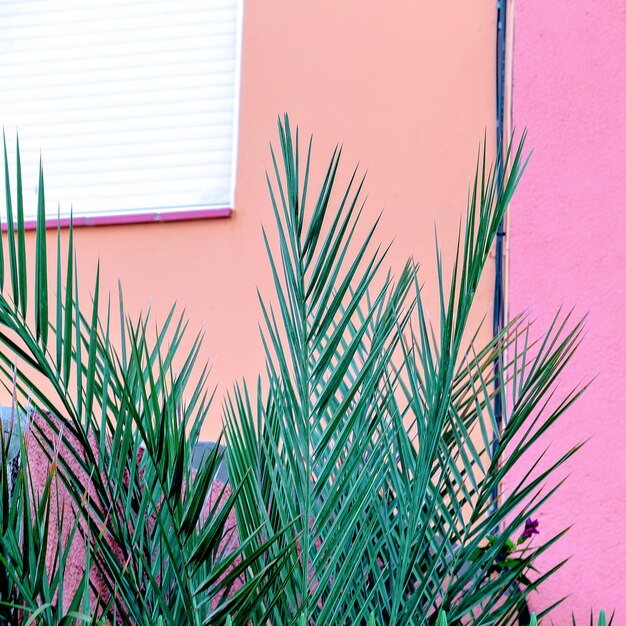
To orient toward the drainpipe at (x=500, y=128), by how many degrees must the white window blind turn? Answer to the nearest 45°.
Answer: approximately 45° to its left

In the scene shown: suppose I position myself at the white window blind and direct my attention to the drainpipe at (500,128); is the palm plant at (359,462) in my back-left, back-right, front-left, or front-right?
front-right

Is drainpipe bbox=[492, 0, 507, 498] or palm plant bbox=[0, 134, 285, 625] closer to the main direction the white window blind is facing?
the palm plant

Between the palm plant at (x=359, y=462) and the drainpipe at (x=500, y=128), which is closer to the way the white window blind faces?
the palm plant

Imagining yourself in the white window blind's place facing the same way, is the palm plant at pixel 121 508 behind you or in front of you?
in front

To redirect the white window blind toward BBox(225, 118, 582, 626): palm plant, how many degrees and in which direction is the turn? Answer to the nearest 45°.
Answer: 0° — it already faces it

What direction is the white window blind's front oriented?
toward the camera
